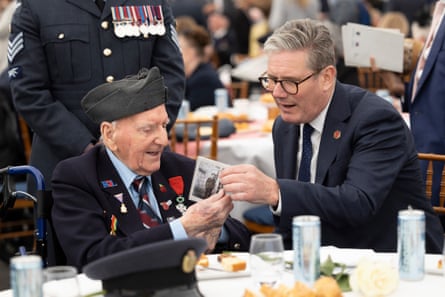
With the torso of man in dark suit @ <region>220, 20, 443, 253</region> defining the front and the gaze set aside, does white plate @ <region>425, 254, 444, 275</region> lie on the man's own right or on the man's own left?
on the man's own left

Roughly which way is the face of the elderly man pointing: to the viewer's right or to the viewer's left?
to the viewer's right

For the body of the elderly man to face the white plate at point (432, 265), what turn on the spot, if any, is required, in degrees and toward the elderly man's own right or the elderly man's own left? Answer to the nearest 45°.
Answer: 0° — they already face it

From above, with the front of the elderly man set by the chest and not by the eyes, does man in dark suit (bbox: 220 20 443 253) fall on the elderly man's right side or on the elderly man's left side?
on the elderly man's left side

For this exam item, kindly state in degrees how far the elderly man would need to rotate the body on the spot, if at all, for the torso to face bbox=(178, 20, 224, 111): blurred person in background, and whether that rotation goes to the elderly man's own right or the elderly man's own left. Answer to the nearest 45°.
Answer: approximately 135° to the elderly man's own left
